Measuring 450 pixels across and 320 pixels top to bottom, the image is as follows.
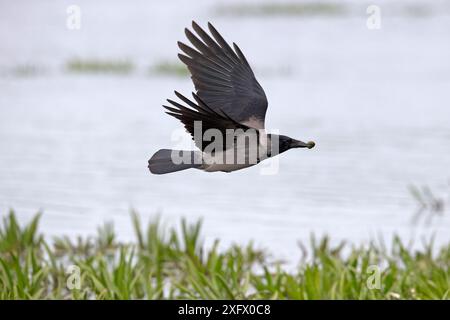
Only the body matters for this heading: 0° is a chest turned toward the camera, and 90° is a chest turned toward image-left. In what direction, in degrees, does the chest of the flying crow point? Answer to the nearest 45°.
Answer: approximately 270°
